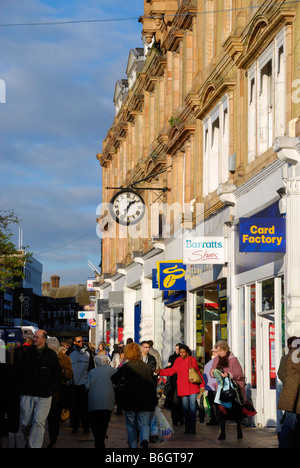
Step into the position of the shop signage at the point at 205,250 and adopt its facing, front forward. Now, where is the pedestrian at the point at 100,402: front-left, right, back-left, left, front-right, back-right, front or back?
front

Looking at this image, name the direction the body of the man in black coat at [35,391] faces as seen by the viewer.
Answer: toward the camera

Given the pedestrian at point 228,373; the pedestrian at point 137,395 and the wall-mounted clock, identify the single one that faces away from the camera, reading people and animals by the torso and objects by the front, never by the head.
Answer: the pedestrian at point 137,395

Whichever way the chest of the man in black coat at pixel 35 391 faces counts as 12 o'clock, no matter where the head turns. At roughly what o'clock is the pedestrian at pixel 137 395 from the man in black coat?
The pedestrian is roughly at 10 o'clock from the man in black coat.

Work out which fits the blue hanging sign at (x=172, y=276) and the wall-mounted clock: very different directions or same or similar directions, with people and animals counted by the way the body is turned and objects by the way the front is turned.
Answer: same or similar directions

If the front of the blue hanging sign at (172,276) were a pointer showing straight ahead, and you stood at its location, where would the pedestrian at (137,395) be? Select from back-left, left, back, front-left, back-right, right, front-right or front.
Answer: front

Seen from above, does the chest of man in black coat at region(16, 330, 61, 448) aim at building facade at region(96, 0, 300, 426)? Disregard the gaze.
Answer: no

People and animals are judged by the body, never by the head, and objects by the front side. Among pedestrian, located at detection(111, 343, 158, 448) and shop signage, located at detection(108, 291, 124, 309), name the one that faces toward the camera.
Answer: the shop signage

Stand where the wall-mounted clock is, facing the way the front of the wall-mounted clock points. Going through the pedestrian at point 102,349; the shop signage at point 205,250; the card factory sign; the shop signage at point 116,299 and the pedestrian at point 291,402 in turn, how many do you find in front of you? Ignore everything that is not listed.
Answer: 4

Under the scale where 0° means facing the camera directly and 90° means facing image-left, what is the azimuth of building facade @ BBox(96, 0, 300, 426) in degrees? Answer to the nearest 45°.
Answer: approximately 45°

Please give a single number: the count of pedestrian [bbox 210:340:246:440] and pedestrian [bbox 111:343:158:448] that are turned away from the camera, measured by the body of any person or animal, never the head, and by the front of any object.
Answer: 1

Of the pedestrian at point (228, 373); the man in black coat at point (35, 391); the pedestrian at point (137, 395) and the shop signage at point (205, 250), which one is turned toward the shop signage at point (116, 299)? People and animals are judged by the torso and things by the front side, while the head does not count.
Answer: the pedestrian at point (137, 395)

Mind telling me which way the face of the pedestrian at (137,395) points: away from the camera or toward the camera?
away from the camera

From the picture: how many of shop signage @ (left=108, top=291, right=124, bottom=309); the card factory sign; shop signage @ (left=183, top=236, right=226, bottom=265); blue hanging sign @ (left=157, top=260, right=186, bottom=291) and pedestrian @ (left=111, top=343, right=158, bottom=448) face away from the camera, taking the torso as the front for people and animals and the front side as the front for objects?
1

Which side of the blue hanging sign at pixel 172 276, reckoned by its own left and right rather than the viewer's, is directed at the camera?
front

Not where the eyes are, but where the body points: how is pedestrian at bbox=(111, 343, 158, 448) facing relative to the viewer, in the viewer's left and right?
facing away from the viewer

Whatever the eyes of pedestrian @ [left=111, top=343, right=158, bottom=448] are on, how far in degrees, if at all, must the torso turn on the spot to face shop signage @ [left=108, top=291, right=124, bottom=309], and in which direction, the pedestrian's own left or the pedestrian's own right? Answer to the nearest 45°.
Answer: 0° — they already face it
